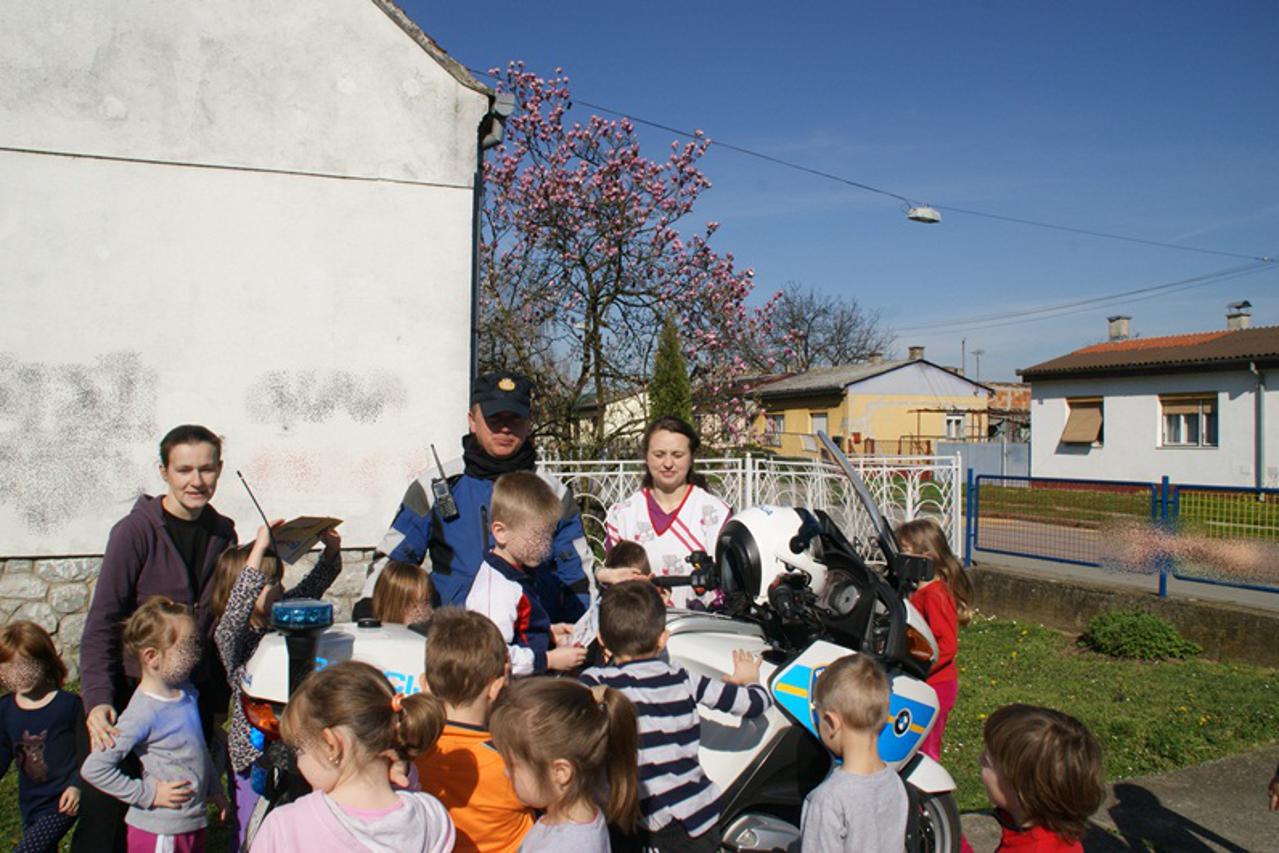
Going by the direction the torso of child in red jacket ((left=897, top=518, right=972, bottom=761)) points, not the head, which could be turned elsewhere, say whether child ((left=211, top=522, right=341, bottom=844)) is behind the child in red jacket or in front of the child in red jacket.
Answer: in front

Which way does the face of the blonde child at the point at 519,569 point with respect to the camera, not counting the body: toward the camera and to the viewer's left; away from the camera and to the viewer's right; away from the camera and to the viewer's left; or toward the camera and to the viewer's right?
toward the camera and to the viewer's right

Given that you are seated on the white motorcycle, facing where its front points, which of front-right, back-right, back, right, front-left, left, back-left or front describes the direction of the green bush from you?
front-left

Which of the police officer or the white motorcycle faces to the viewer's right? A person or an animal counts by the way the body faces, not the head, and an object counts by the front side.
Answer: the white motorcycle

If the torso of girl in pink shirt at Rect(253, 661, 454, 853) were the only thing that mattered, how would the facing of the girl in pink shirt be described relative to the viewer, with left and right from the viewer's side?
facing away from the viewer and to the left of the viewer

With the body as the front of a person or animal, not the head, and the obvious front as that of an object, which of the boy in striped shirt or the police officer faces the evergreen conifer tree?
the boy in striped shirt

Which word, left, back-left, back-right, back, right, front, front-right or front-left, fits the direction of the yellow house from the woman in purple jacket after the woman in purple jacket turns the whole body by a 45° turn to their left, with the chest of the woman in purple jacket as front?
front-left

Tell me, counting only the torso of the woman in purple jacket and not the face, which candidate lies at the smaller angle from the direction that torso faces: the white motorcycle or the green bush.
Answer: the white motorcycle

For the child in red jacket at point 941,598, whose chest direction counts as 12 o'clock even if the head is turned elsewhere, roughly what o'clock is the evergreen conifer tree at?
The evergreen conifer tree is roughly at 2 o'clock from the child in red jacket.

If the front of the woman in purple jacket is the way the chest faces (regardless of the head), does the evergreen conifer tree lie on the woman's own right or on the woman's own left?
on the woman's own left

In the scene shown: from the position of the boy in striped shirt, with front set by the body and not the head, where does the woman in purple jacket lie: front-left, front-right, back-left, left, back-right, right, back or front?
left

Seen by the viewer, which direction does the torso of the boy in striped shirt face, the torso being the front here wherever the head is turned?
away from the camera

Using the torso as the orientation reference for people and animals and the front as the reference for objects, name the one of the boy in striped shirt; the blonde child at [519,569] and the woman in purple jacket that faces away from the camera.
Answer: the boy in striped shirt

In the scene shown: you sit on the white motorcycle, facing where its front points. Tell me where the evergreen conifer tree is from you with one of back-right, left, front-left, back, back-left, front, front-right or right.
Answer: left
